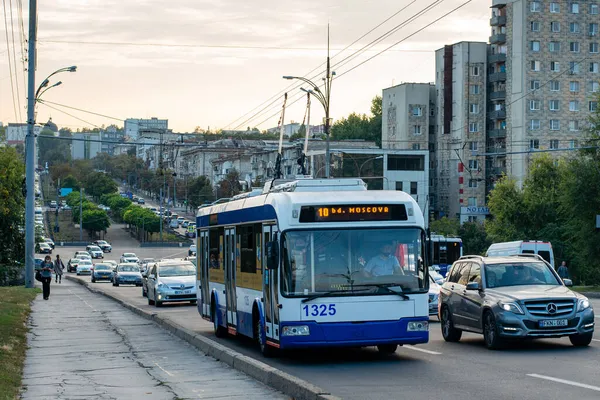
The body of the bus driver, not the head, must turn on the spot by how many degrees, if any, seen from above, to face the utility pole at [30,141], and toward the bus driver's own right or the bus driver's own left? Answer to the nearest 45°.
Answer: approximately 135° to the bus driver's own right

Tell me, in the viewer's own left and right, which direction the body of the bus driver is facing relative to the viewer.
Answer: facing the viewer

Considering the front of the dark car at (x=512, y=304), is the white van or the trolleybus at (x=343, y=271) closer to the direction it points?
the trolleybus

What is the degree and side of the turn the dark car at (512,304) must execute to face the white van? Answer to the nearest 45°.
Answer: approximately 135° to its left

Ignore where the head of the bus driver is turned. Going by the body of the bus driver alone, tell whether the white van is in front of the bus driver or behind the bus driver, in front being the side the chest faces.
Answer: behind

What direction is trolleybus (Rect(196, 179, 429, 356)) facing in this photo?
toward the camera

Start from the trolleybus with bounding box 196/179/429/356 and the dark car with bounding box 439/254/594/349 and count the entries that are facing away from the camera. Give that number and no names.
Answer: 0

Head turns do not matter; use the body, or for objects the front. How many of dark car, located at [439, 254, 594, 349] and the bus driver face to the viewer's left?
0

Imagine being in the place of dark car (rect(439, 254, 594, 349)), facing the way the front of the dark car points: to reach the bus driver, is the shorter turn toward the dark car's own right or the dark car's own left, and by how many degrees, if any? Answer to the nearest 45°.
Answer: approximately 90° to the dark car's own right

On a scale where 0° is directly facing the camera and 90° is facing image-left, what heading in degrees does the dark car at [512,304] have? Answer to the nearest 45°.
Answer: approximately 315°

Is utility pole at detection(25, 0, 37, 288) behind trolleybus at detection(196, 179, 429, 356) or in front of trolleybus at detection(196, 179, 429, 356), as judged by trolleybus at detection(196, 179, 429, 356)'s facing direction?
behind

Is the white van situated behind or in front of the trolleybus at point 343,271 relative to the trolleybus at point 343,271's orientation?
behind

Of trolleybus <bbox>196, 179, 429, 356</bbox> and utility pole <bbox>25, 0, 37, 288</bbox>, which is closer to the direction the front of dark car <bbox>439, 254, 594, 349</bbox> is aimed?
the trolleybus

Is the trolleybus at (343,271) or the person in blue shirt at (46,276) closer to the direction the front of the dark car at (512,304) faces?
the trolleybus
